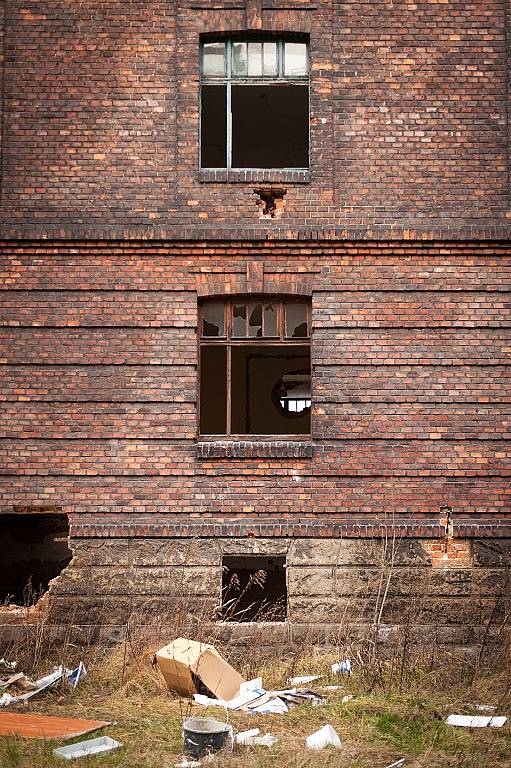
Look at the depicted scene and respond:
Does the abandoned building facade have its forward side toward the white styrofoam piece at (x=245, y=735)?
yes

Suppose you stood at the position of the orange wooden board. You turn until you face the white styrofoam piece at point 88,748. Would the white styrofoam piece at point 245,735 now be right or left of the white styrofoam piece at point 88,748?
left

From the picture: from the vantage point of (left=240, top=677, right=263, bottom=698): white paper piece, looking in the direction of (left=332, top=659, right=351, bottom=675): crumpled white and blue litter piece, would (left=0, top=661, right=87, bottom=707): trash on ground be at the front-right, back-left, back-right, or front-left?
back-left

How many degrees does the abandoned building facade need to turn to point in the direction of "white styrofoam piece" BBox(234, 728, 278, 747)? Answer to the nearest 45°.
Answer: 0° — it already faces it

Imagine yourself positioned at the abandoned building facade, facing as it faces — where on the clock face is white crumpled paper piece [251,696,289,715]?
The white crumpled paper piece is roughly at 12 o'clock from the abandoned building facade.

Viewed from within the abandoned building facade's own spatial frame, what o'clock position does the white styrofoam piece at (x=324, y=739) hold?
The white styrofoam piece is roughly at 12 o'clock from the abandoned building facade.

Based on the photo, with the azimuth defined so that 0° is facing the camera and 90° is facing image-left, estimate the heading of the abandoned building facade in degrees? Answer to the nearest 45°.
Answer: approximately 0°

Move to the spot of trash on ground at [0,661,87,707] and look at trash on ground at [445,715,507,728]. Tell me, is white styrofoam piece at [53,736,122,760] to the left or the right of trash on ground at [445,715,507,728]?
right
